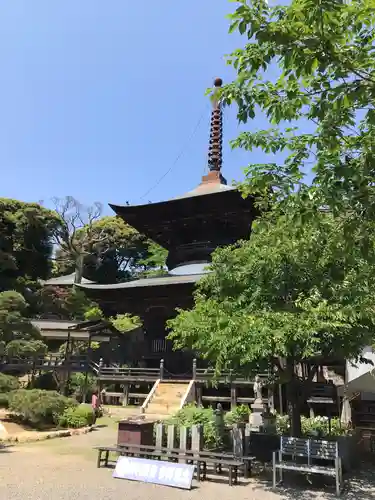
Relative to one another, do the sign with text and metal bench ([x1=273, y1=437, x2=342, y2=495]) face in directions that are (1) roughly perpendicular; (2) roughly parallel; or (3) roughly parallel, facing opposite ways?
roughly parallel

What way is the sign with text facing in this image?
toward the camera

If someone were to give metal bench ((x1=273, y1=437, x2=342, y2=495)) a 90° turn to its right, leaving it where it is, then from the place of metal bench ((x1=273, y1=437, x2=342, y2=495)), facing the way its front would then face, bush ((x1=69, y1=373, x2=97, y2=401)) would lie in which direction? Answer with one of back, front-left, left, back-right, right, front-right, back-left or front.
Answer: front-right

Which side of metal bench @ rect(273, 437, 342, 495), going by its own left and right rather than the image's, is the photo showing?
front

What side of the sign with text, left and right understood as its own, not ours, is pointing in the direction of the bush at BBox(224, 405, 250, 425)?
back

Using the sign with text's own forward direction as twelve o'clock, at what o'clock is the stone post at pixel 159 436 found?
The stone post is roughly at 6 o'clock from the sign with text.

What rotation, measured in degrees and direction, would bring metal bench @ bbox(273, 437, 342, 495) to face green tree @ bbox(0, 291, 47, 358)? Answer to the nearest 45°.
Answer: approximately 135° to its right

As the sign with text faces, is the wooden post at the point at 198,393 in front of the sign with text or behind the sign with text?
behind

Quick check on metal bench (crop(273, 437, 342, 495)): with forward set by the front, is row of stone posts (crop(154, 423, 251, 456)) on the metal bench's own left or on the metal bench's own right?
on the metal bench's own right

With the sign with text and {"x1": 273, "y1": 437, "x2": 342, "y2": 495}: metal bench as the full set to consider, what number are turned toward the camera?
2

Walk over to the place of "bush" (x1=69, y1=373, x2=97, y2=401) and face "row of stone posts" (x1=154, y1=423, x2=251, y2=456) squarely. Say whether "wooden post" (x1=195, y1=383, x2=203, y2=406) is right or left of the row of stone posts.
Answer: left

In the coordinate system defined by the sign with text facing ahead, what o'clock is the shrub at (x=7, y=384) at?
The shrub is roughly at 5 o'clock from the sign with text.
